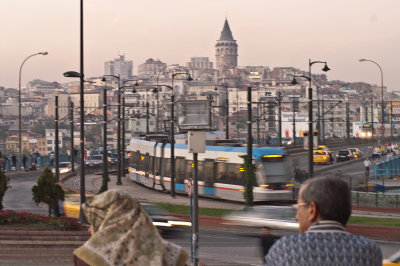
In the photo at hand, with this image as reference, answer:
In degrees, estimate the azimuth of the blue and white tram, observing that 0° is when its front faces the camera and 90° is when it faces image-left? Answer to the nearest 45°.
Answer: approximately 315°

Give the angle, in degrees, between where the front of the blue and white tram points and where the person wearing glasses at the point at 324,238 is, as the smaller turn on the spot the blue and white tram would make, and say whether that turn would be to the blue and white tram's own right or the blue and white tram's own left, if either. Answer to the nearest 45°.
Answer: approximately 45° to the blue and white tram's own right

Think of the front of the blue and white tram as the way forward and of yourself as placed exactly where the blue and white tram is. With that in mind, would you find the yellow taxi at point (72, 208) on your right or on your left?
on your right

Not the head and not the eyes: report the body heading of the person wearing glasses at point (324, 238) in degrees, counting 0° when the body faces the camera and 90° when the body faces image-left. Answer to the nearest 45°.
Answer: approximately 135°

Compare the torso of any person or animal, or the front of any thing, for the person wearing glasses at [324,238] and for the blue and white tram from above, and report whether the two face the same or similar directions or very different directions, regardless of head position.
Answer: very different directions

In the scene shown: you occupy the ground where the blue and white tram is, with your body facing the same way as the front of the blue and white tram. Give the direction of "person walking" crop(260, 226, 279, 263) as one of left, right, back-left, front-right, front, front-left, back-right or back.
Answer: front-right
